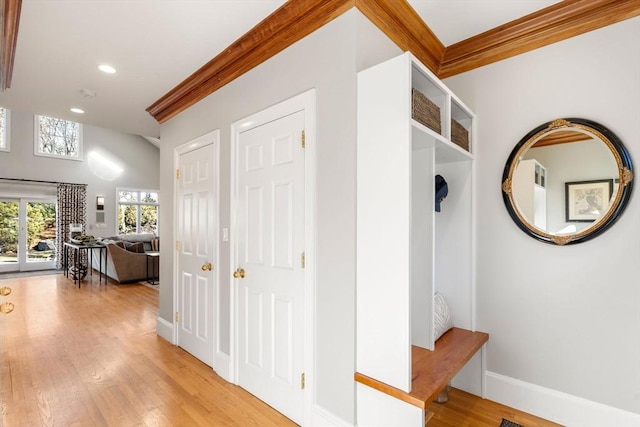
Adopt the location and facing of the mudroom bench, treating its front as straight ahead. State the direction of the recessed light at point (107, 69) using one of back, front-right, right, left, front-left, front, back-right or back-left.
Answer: back-right

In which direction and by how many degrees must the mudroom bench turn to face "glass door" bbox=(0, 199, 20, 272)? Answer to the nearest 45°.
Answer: approximately 135° to its right

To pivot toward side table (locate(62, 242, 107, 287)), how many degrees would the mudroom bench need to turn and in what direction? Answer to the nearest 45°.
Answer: approximately 135° to its right

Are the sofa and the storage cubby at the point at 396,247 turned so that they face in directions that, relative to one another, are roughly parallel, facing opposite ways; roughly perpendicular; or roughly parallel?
roughly perpendicular
